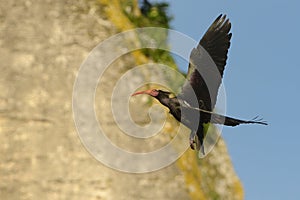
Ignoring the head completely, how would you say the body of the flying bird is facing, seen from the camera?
to the viewer's left
